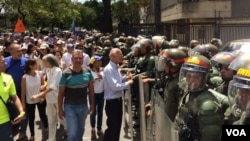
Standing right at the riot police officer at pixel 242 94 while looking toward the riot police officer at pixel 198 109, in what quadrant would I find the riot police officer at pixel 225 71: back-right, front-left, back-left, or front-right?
front-right

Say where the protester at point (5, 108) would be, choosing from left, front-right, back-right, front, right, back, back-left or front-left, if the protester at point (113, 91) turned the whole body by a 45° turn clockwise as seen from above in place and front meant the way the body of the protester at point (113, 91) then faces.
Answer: right

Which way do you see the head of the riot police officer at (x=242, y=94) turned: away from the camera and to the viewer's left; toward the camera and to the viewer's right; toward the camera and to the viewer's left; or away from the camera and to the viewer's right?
toward the camera and to the viewer's left

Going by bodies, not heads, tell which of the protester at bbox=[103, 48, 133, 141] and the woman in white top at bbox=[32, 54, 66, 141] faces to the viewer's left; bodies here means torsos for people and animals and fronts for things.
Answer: the woman in white top

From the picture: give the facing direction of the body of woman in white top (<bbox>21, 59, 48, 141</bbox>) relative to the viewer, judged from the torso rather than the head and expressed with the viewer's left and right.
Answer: facing the viewer and to the right of the viewer

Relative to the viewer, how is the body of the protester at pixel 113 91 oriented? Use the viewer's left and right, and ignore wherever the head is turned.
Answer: facing to the right of the viewer

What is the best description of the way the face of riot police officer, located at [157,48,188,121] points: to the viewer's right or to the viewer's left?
to the viewer's left

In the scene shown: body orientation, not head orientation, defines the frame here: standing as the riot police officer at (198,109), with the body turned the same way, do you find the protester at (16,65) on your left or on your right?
on your right

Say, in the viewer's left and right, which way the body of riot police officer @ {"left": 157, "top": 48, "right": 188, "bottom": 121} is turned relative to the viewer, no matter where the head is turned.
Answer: facing to the left of the viewer

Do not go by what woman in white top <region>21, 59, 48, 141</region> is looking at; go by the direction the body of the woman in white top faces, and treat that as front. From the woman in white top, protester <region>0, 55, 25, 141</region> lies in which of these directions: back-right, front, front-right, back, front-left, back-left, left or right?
front-right

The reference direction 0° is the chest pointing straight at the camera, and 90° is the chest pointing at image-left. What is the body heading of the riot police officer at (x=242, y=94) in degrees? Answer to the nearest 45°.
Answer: approximately 45°

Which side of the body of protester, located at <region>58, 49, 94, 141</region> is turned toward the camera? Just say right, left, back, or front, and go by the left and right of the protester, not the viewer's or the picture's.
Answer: front
